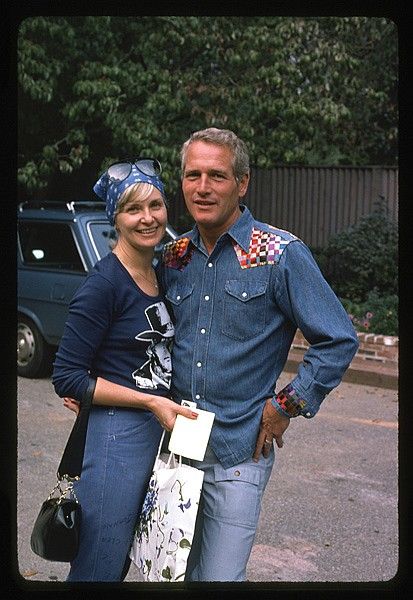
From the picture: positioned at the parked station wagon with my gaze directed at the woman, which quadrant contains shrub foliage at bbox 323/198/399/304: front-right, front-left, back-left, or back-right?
back-left

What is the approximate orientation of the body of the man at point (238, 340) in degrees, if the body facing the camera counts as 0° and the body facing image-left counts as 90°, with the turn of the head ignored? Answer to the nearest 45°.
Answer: approximately 45°

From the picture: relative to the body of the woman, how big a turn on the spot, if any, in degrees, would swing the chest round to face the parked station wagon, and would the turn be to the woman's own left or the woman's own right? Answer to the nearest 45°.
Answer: approximately 135° to the woman's own left

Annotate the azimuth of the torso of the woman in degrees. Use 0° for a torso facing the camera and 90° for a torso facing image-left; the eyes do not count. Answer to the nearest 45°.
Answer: approximately 315°

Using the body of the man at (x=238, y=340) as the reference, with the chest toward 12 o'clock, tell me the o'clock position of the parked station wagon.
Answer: The parked station wagon is roughly at 4 o'clock from the man.

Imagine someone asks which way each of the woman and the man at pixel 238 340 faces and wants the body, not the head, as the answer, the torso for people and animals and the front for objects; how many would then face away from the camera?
0
